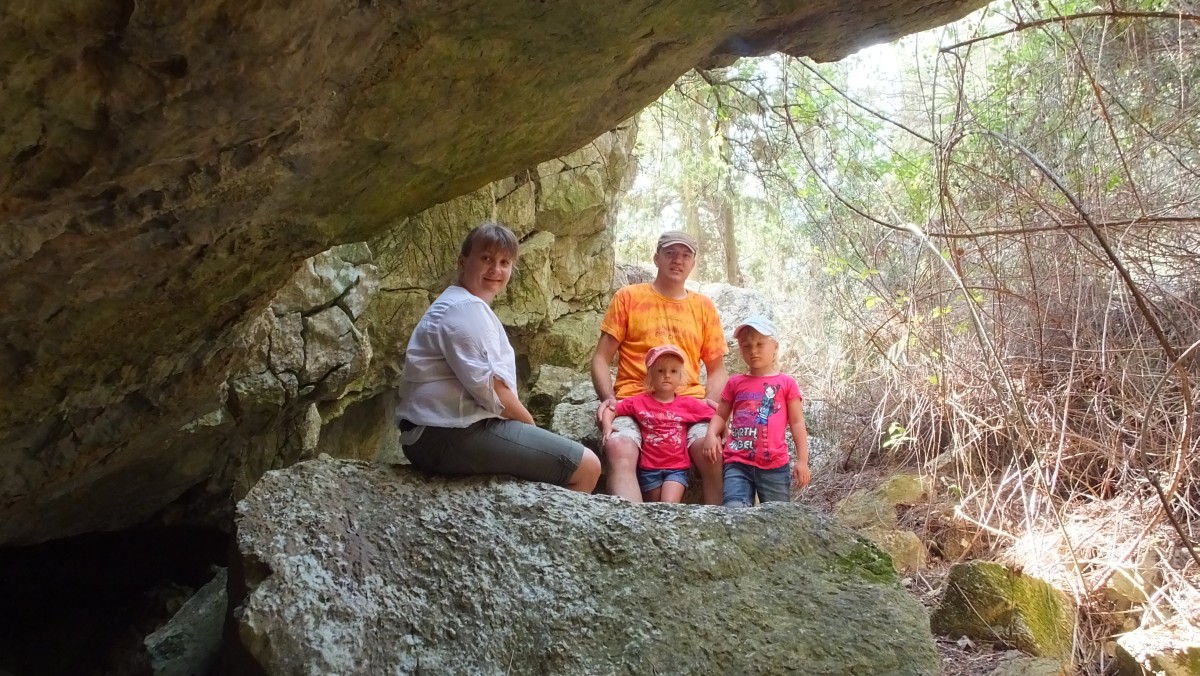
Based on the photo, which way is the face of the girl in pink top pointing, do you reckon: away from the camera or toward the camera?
toward the camera

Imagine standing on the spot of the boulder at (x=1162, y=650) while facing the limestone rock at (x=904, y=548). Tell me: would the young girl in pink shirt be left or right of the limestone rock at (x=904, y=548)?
left

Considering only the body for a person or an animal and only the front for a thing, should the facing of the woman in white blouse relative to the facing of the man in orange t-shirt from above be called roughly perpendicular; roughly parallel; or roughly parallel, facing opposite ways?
roughly perpendicular

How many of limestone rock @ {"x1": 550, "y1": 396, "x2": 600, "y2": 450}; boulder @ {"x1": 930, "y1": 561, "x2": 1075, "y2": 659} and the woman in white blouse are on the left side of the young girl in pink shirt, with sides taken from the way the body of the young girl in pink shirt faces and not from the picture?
1

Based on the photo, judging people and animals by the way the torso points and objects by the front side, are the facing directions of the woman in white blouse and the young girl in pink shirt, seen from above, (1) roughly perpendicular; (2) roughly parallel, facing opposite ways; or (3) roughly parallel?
roughly perpendicular

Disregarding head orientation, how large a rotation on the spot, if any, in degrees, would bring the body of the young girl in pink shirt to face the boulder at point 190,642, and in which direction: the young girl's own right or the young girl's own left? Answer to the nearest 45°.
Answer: approximately 45° to the young girl's own right

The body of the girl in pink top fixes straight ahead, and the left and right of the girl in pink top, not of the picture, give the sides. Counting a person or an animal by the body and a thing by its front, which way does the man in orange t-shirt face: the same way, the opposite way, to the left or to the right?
the same way

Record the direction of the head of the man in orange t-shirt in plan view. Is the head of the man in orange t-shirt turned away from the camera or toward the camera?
toward the camera

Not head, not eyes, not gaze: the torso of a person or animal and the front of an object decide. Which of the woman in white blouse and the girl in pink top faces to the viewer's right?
the woman in white blouse

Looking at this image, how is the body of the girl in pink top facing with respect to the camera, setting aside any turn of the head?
toward the camera

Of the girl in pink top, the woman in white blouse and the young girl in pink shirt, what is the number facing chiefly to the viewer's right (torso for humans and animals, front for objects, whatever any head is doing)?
1

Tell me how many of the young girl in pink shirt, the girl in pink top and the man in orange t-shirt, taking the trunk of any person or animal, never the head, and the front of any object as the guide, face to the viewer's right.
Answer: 0

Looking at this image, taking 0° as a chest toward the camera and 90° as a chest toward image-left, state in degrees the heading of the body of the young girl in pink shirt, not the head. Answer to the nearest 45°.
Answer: approximately 0°

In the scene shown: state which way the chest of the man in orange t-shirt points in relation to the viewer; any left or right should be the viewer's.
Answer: facing the viewer

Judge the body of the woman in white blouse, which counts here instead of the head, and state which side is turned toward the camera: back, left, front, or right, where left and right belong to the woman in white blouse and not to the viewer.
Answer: right
